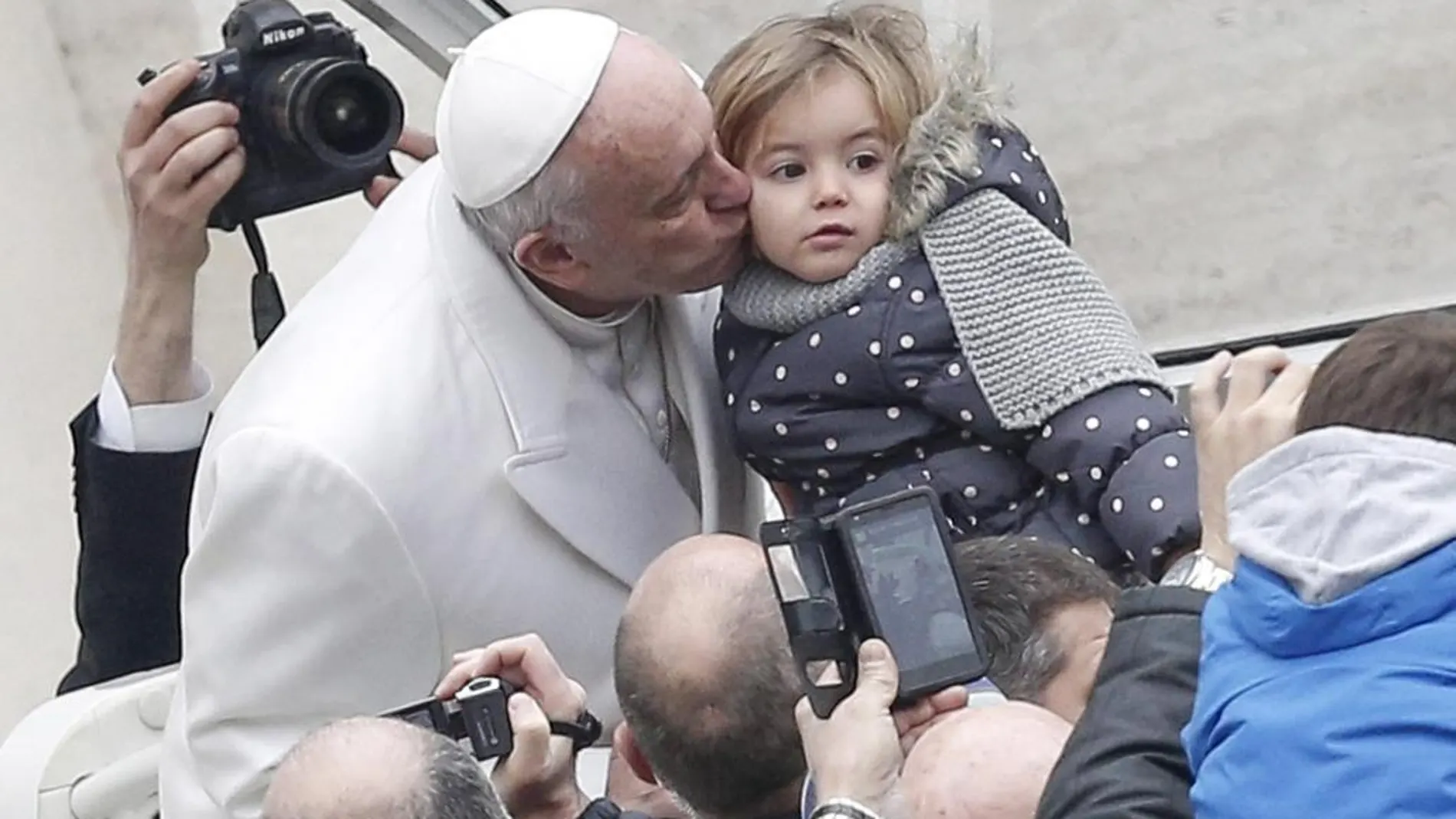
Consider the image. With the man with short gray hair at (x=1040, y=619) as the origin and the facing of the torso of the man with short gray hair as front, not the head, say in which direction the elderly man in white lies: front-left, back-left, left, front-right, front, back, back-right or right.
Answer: left

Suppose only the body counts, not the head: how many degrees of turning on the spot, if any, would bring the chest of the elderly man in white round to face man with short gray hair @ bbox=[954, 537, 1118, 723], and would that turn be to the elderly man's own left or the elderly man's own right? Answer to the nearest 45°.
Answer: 0° — they already face them

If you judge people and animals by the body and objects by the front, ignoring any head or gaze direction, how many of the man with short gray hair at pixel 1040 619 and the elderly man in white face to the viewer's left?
0

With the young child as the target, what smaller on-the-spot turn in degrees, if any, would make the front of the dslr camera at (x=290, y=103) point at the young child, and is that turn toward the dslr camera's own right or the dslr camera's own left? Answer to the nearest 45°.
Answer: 0° — it already faces them

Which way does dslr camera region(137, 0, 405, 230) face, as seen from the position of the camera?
facing the viewer and to the right of the viewer

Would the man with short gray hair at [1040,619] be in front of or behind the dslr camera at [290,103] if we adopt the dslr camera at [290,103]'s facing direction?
in front

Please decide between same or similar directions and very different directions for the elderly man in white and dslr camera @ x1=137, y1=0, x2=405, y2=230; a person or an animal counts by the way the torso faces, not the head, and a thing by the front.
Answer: same or similar directions

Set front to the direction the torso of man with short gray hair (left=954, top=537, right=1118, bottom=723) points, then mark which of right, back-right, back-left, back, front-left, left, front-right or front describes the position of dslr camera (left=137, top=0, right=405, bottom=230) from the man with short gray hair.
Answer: left

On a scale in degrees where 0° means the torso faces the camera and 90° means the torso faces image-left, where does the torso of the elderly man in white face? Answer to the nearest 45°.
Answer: approximately 315°

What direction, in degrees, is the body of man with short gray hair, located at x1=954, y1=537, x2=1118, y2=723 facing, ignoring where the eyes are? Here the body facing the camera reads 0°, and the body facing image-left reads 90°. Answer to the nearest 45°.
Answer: approximately 225°

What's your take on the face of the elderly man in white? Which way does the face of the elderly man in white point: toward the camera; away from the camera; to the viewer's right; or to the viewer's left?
to the viewer's right

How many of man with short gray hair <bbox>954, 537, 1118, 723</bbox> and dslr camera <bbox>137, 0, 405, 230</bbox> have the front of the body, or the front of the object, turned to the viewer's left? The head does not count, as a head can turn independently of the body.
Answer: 0
